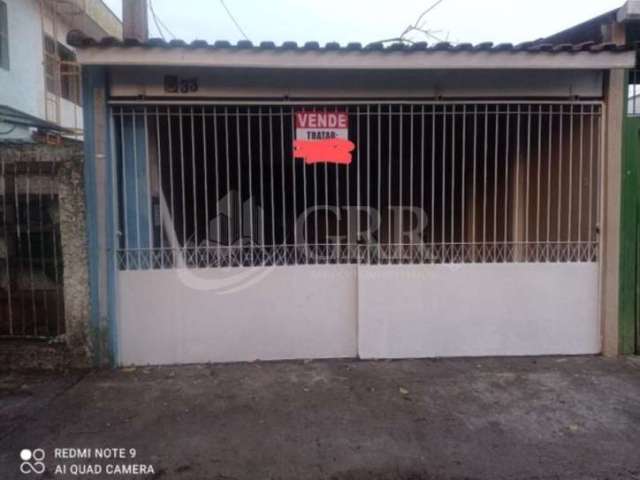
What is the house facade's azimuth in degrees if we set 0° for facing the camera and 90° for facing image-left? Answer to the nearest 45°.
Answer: approximately 0°

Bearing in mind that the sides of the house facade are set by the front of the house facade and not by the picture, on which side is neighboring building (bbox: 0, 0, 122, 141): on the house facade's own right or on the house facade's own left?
on the house facade's own right
